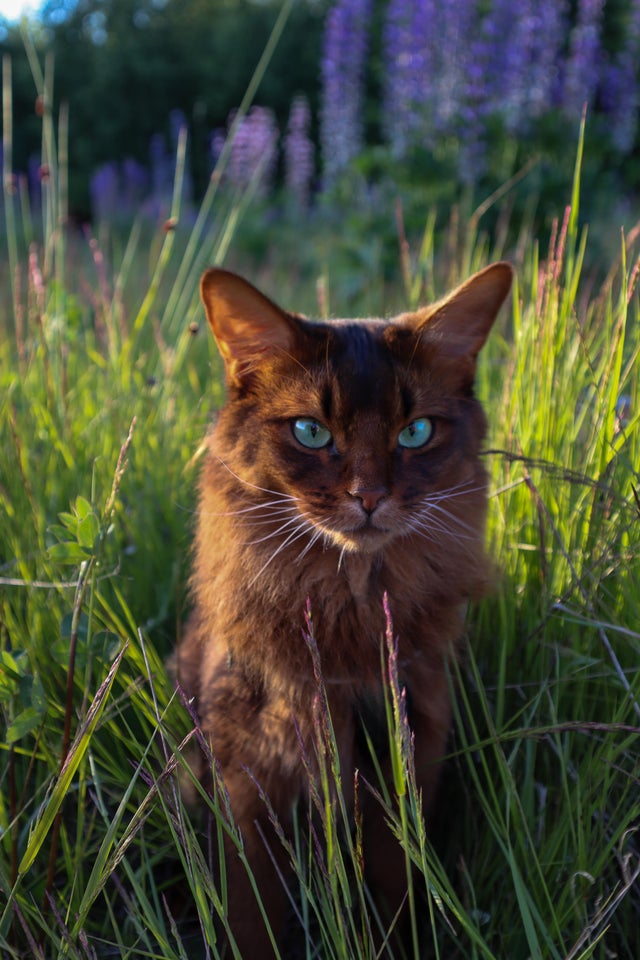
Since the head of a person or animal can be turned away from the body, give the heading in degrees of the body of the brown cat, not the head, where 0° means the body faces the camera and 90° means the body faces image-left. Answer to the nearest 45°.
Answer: approximately 0°

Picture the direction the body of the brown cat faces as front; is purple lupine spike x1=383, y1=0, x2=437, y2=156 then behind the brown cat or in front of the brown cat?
behind

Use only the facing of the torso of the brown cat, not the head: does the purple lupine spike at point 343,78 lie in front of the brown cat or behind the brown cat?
behind

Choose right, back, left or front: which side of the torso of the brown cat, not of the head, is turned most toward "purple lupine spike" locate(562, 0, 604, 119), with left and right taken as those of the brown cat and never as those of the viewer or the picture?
back

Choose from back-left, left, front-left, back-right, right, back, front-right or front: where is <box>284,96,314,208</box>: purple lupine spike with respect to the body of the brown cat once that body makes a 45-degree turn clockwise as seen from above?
back-right
